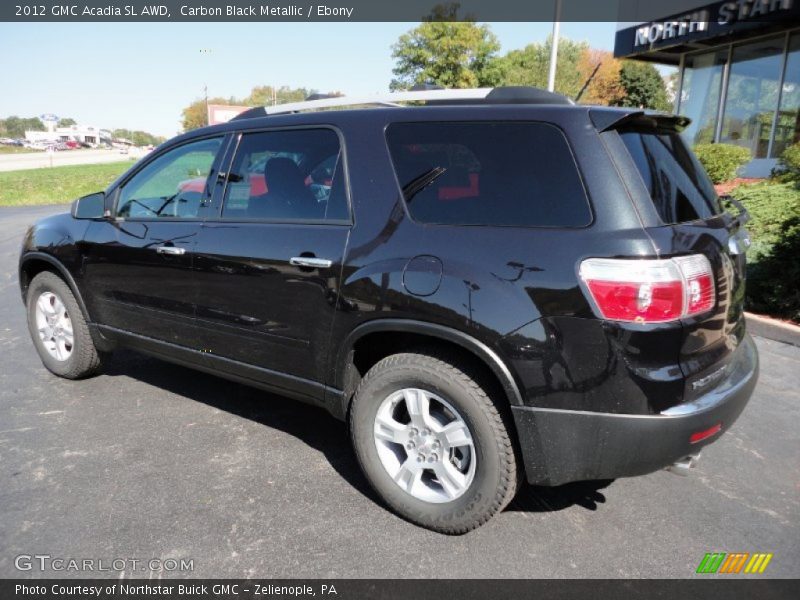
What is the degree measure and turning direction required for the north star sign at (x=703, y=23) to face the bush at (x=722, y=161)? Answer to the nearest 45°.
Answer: approximately 45° to its left

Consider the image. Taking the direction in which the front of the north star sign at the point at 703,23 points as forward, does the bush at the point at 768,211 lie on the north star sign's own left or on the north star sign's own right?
on the north star sign's own left

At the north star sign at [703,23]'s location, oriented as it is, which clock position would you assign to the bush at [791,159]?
The bush is roughly at 10 o'clock from the north star sign.

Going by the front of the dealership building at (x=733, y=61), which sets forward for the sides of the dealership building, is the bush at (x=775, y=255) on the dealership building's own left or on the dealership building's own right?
on the dealership building's own left

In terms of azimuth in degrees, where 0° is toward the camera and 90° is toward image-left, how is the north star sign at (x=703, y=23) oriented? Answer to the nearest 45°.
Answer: approximately 45°

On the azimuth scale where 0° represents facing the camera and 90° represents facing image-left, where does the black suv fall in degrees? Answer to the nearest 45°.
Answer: approximately 135°

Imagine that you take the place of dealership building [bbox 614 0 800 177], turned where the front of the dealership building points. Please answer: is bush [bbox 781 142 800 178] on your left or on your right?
on your left

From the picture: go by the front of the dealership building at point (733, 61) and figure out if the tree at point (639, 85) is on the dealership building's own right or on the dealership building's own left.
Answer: on the dealership building's own right
